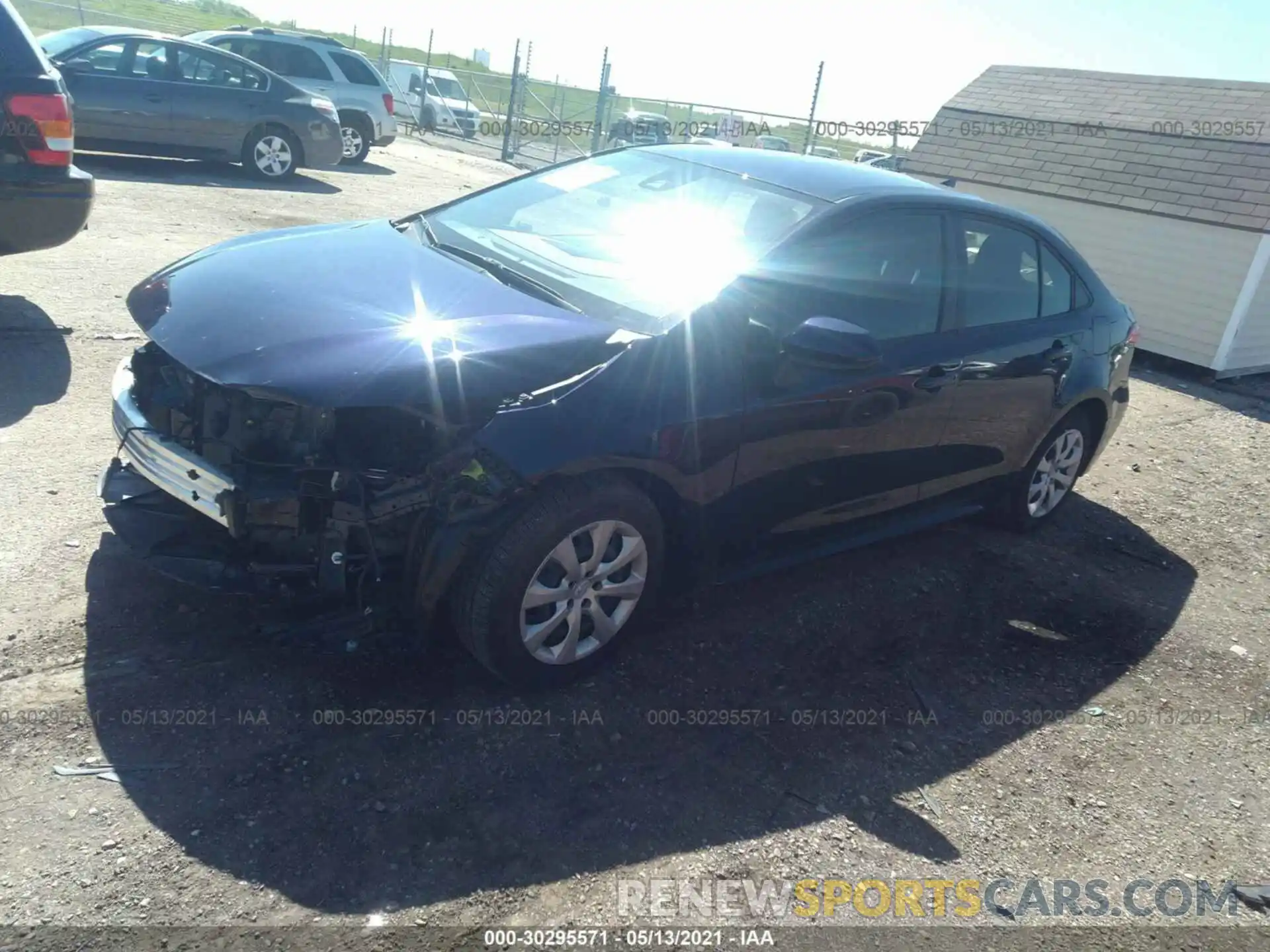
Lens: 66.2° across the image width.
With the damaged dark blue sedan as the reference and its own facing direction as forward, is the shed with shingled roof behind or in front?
behind

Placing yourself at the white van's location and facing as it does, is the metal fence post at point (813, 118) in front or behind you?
in front

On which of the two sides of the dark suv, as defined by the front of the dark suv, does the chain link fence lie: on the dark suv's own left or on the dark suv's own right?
on the dark suv's own right

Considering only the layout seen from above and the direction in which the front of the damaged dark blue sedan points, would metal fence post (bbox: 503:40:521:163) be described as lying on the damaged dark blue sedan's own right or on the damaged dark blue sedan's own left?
on the damaged dark blue sedan's own right

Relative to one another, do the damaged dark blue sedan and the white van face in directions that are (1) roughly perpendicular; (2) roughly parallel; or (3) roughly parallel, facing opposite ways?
roughly perpendicular

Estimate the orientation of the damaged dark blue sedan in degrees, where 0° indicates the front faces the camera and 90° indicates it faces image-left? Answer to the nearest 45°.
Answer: approximately 45°

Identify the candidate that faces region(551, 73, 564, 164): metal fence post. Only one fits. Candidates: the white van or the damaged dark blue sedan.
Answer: the white van

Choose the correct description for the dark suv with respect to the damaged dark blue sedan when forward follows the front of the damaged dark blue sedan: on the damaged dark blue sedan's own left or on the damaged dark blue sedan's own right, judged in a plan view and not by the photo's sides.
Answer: on the damaged dark blue sedan's own right

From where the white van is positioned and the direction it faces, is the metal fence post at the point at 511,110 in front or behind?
in front
